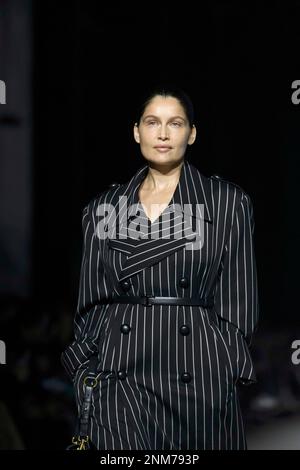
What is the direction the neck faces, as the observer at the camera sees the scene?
facing the viewer

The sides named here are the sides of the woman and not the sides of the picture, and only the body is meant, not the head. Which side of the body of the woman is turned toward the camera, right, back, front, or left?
front
